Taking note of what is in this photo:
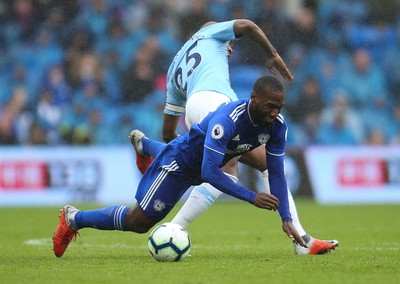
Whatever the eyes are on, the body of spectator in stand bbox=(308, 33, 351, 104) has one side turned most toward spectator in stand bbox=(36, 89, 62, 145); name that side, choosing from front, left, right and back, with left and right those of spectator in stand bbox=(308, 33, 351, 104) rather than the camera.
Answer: right

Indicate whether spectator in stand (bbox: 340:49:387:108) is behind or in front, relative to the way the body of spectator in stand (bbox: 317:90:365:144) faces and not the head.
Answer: behind

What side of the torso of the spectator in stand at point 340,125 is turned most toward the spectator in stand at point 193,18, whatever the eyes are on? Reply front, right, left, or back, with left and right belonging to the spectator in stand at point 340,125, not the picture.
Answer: right

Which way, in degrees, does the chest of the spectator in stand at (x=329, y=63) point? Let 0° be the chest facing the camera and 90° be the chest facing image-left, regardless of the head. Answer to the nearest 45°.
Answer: approximately 0°
